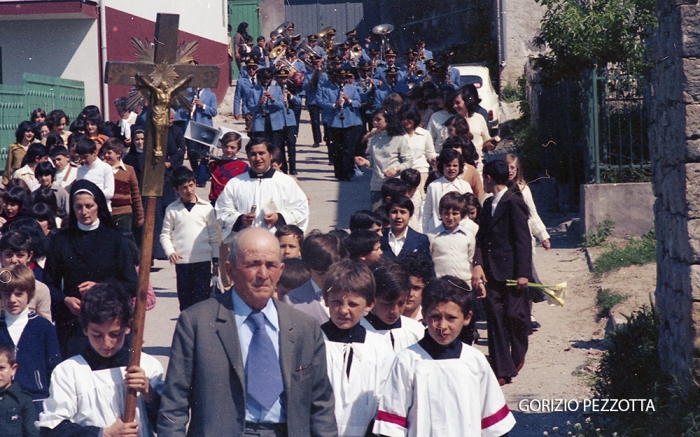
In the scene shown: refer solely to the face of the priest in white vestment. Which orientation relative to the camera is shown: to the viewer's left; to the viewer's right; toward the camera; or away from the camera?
toward the camera

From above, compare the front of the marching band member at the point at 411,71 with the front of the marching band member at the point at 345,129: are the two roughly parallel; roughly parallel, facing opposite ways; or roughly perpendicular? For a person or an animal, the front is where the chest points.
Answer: roughly parallel

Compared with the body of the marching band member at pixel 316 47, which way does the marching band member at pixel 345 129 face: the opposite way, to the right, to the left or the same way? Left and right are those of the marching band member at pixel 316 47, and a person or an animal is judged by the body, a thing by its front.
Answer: the same way

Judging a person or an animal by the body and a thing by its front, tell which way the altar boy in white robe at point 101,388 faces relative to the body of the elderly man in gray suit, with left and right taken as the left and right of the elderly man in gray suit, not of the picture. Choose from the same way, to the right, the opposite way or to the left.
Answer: the same way

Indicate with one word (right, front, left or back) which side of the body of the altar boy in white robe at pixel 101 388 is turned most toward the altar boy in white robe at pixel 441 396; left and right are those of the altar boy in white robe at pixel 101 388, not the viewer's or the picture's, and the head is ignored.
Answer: left

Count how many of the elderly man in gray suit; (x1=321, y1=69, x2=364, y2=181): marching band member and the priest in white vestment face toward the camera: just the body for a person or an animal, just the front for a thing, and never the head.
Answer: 3

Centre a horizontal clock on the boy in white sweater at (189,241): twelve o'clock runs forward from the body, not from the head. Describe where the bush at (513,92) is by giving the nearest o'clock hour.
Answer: The bush is roughly at 7 o'clock from the boy in white sweater.

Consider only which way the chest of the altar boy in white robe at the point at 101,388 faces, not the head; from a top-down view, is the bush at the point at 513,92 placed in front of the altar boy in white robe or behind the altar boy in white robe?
behind

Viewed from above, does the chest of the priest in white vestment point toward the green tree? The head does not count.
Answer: no

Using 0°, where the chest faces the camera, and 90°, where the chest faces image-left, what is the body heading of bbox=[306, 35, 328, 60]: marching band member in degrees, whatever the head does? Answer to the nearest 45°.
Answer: approximately 0°

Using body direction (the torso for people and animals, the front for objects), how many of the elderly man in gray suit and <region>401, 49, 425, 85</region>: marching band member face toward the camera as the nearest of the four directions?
2

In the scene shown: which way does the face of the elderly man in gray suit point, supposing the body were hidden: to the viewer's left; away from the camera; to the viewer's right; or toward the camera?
toward the camera

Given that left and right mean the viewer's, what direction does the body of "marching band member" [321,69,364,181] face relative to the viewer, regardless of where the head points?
facing the viewer

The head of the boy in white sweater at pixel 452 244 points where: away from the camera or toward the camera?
toward the camera

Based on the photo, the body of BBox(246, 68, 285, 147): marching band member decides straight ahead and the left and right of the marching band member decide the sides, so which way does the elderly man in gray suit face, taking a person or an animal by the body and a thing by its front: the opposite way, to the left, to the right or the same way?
the same way

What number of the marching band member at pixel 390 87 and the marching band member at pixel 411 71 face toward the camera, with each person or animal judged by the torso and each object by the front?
2

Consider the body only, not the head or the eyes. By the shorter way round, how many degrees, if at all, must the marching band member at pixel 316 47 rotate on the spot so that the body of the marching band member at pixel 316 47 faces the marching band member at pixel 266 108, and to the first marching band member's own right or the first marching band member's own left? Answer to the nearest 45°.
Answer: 0° — they already face them

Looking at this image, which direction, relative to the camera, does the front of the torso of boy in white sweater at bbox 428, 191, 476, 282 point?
toward the camera

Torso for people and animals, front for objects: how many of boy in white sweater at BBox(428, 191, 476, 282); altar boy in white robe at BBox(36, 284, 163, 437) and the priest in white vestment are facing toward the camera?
3

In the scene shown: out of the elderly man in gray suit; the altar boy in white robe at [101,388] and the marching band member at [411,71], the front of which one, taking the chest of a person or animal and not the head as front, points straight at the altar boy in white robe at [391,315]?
the marching band member

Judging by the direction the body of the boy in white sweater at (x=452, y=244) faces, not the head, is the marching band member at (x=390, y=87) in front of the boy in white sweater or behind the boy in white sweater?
behind

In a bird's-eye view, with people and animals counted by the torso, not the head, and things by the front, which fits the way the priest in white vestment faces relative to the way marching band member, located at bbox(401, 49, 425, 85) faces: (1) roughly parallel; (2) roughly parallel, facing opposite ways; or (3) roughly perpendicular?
roughly parallel
